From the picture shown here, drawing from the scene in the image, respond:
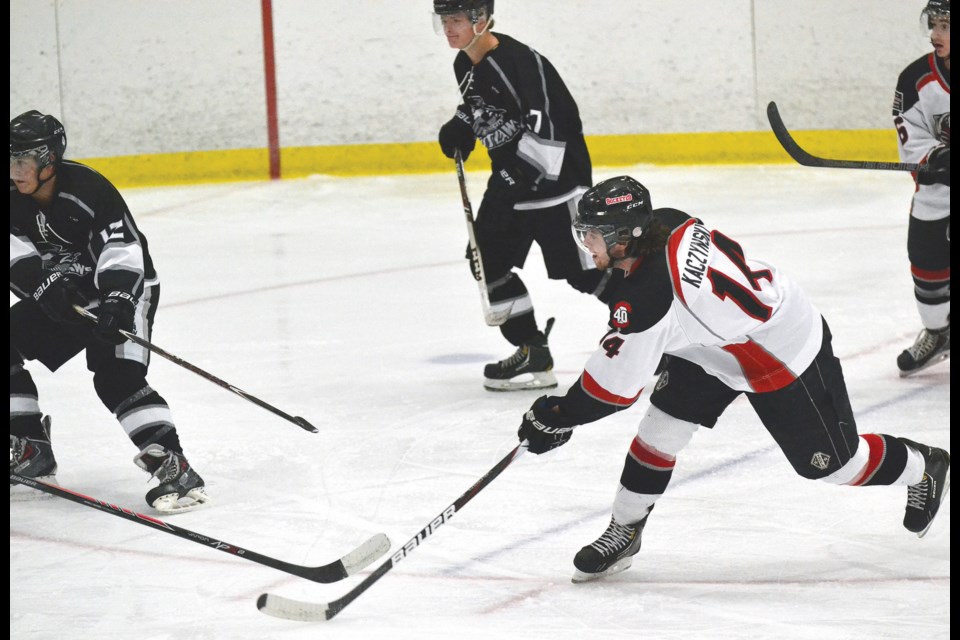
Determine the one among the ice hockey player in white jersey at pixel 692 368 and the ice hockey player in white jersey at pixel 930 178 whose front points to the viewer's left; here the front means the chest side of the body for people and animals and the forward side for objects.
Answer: the ice hockey player in white jersey at pixel 692 368

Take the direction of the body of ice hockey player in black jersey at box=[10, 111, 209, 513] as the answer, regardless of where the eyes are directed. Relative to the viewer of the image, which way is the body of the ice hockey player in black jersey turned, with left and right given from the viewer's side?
facing the viewer and to the left of the viewer

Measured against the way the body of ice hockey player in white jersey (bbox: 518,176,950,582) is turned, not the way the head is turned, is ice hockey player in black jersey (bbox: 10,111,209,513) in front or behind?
in front

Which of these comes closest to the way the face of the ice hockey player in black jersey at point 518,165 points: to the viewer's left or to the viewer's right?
to the viewer's left

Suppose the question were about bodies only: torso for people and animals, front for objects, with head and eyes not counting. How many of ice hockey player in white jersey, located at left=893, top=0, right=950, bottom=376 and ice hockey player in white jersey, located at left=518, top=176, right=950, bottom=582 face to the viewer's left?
1

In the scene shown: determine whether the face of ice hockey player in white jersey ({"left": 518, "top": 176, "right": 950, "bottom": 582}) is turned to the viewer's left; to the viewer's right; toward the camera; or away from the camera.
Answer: to the viewer's left

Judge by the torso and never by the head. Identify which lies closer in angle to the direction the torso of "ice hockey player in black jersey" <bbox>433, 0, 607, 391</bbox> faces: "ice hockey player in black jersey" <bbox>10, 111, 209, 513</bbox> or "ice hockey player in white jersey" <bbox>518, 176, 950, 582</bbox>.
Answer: the ice hockey player in black jersey

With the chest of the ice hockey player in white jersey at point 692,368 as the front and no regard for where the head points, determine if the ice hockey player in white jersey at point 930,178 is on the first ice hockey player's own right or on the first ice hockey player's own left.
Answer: on the first ice hockey player's own right

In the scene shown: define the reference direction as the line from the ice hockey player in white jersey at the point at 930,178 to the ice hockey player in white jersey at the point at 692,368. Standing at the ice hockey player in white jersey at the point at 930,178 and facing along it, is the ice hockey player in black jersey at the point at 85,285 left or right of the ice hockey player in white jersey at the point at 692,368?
right

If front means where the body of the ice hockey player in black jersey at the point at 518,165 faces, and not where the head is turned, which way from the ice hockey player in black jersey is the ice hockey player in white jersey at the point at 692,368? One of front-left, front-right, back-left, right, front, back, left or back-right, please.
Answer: front-left
